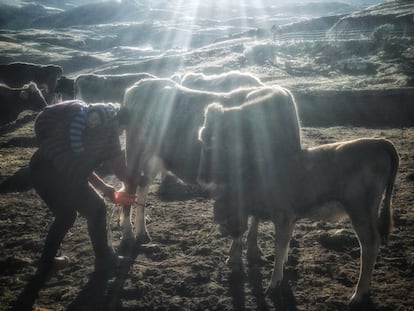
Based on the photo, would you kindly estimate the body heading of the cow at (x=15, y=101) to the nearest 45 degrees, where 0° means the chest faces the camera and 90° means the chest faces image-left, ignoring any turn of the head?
approximately 270°

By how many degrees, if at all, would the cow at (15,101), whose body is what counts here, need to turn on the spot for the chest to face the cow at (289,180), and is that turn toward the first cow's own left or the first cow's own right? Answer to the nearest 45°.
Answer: approximately 90° to the first cow's own right

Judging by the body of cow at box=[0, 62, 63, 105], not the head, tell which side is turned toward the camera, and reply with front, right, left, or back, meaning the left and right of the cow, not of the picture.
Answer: left

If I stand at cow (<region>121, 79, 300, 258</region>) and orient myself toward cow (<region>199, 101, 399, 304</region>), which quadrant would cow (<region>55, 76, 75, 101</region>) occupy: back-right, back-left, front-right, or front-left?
back-left

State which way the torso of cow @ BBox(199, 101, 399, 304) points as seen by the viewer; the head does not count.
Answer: to the viewer's left
